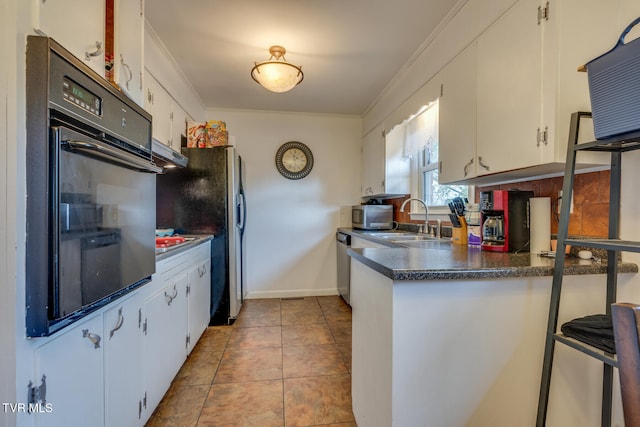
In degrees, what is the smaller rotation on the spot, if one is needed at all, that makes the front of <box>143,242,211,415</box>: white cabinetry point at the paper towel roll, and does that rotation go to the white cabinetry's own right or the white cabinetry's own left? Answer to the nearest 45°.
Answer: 0° — it already faces it

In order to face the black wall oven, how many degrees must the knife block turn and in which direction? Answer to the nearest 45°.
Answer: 0° — it already faces it

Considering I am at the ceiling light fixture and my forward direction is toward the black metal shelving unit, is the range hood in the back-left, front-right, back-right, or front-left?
back-right

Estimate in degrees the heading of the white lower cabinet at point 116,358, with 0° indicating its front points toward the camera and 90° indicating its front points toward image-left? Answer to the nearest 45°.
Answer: approximately 315°

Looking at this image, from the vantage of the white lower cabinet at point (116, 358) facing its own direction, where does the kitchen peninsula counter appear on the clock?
The kitchen peninsula counter is roughly at 12 o'clock from the white lower cabinet.

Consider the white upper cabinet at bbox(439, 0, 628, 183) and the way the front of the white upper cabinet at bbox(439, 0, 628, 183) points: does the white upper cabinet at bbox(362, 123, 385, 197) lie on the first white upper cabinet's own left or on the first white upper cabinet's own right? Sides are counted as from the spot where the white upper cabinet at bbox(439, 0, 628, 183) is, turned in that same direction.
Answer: on the first white upper cabinet's own right

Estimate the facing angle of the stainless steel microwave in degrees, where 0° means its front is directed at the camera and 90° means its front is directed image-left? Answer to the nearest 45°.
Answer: approximately 45°

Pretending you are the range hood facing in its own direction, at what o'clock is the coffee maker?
The coffee maker is roughly at 12 o'clock from the range hood.

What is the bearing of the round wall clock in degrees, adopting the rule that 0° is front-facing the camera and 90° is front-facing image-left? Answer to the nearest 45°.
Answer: approximately 0°

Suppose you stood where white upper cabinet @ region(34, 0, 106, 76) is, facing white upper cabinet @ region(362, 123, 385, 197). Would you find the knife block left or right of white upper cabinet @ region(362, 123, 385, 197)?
right

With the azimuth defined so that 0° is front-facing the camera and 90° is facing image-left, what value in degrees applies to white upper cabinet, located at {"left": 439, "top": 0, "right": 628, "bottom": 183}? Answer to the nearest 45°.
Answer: approximately 45°
